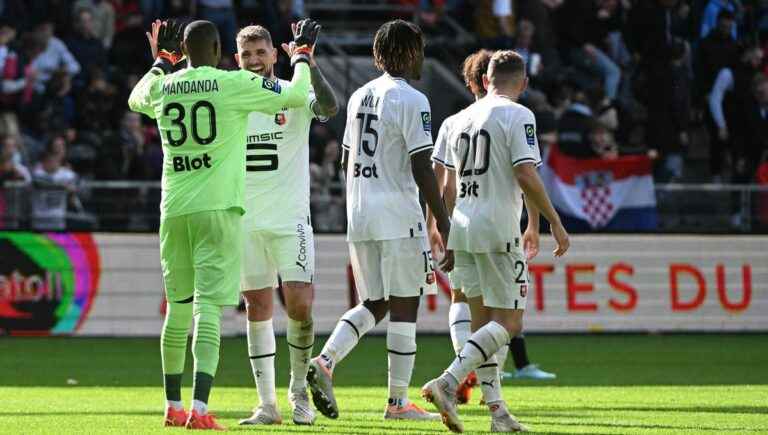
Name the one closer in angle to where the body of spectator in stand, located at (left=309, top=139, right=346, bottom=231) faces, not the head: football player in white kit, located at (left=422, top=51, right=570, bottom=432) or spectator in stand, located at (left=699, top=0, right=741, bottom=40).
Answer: the football player in white kit

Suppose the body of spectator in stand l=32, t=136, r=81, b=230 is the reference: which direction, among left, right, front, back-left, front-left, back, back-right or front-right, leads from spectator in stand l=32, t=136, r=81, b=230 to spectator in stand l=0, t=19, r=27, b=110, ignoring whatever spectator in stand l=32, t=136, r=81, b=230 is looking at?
back

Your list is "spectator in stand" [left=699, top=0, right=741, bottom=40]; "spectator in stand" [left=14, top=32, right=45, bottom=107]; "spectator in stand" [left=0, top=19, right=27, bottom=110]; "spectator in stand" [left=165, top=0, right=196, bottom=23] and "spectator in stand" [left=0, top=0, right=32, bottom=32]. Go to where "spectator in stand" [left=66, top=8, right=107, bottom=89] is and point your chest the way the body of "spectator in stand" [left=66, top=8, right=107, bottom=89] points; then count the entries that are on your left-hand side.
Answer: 2

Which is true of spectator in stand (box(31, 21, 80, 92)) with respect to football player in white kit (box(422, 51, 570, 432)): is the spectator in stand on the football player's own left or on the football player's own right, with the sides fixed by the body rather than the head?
on the football player's own left

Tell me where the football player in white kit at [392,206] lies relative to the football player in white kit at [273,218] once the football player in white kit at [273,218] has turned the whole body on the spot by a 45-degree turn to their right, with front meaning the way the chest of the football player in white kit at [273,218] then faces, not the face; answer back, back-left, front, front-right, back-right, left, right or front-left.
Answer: back

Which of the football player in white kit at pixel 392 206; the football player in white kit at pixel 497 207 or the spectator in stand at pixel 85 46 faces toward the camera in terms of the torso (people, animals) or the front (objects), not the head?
the spectator in stand

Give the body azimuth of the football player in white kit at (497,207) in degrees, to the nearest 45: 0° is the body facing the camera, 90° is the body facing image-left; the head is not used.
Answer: approximately 225°

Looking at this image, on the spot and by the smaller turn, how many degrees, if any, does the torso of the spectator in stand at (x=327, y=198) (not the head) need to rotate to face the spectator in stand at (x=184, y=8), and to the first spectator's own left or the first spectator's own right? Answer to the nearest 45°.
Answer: approximately 135° to the first spectator's own right

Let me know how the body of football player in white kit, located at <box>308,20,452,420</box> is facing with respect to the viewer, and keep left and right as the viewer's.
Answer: facing away from the viewer and to the right of the viewer

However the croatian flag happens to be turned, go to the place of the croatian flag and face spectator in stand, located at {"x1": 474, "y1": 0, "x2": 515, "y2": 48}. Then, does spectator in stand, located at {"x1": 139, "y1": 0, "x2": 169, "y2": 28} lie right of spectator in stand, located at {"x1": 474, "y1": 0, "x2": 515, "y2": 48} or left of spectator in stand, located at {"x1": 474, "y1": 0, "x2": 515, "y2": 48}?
left

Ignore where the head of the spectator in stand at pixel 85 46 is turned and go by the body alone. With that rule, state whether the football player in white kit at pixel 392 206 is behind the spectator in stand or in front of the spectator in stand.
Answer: in front
